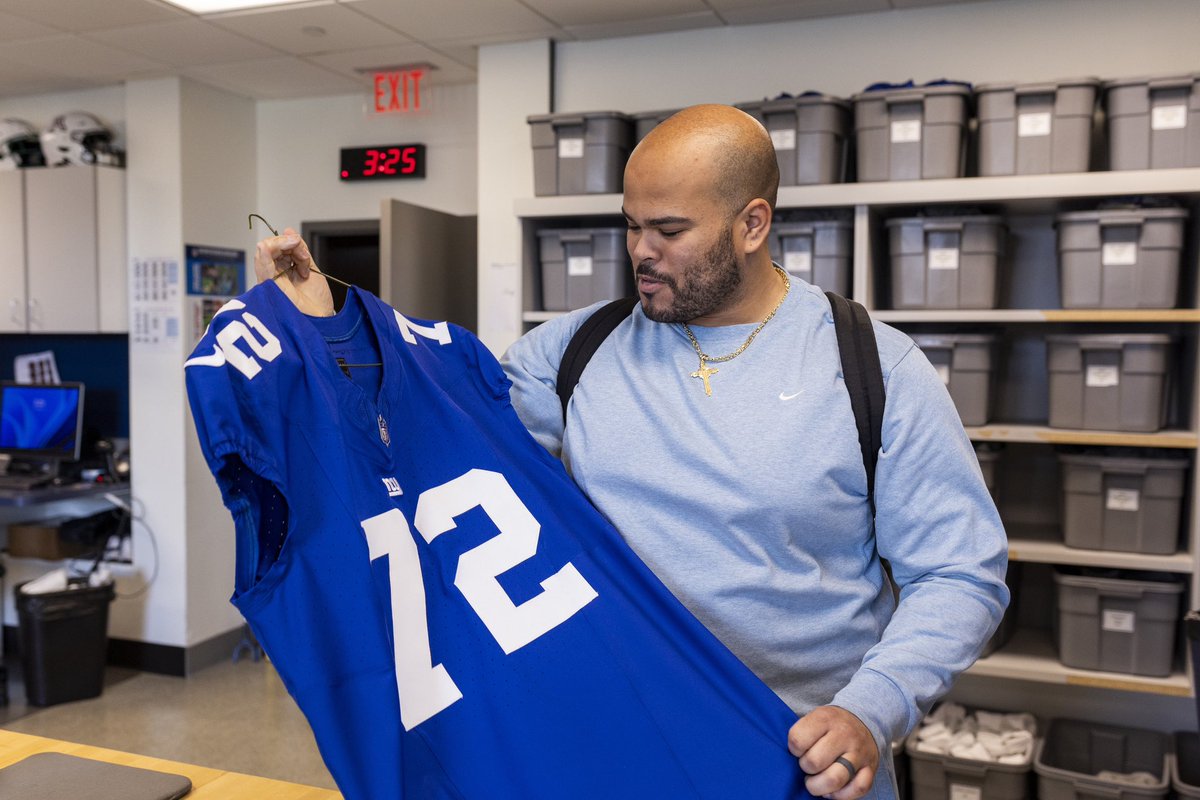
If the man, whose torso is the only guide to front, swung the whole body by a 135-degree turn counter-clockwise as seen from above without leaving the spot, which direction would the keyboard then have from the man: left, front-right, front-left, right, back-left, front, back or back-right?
back-left

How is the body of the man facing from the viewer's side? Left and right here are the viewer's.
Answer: facing the viewer and to the left of the viewer

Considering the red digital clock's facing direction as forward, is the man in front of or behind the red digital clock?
in front

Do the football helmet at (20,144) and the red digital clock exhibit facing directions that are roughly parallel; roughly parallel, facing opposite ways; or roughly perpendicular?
roughly perpendicular

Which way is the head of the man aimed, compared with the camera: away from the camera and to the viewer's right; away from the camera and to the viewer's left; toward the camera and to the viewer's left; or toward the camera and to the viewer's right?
toward the camera and to the viewer's left

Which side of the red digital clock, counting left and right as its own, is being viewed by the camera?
front

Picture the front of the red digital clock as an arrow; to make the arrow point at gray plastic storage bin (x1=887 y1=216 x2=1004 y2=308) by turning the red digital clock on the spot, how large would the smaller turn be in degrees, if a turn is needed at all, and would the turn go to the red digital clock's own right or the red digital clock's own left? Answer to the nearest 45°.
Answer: approximately 45° to the red digital clock's own left

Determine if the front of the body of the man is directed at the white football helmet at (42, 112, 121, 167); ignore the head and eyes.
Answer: no

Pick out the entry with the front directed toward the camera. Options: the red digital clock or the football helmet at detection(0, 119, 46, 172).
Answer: the red digital clock

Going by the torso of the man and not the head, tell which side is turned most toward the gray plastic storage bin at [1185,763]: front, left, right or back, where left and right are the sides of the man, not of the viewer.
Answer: back

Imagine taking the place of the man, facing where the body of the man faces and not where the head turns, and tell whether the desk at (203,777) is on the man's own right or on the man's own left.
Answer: on the man's own right
